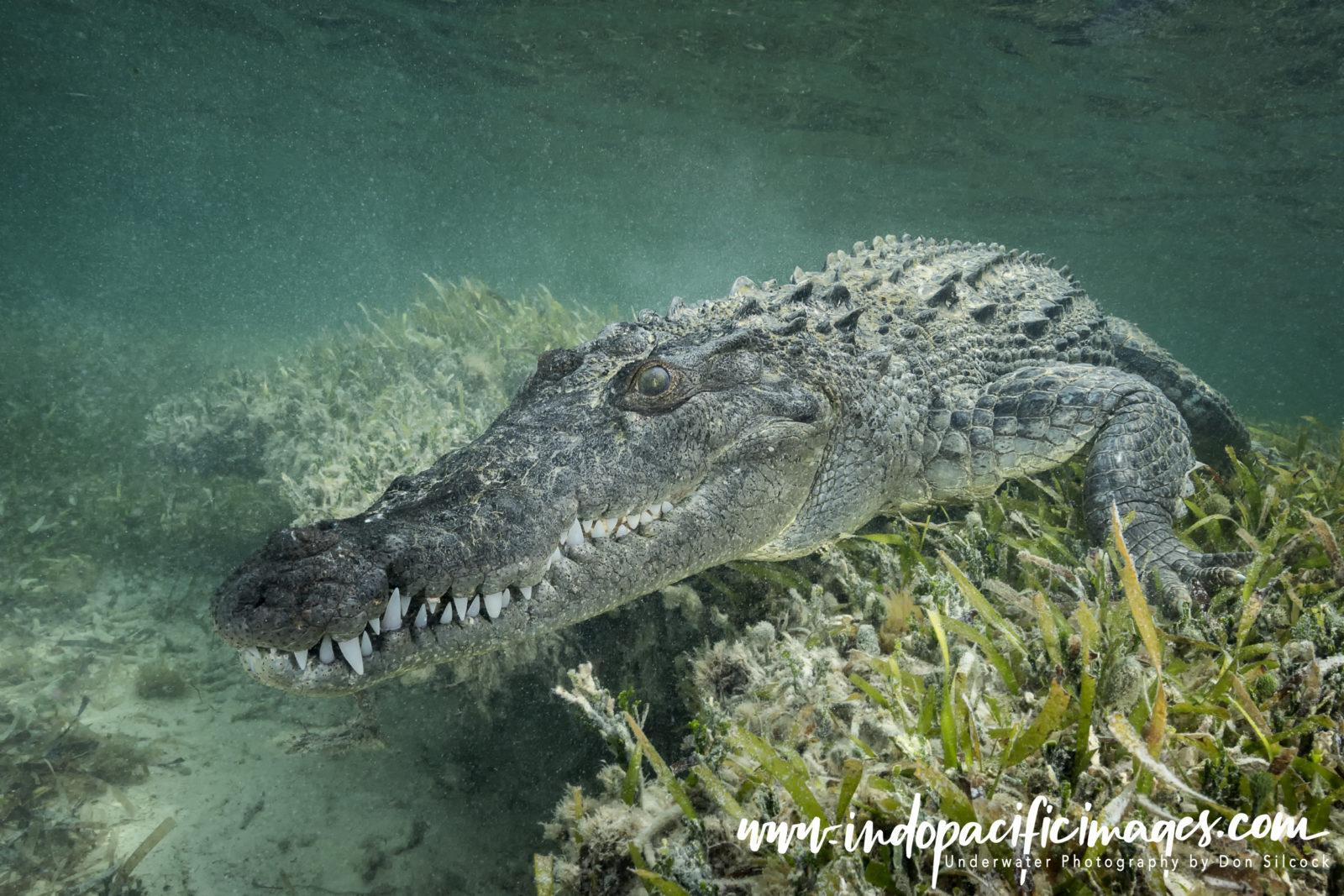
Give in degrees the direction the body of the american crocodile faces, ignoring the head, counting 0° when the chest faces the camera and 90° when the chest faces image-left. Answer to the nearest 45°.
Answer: approximately 45°
